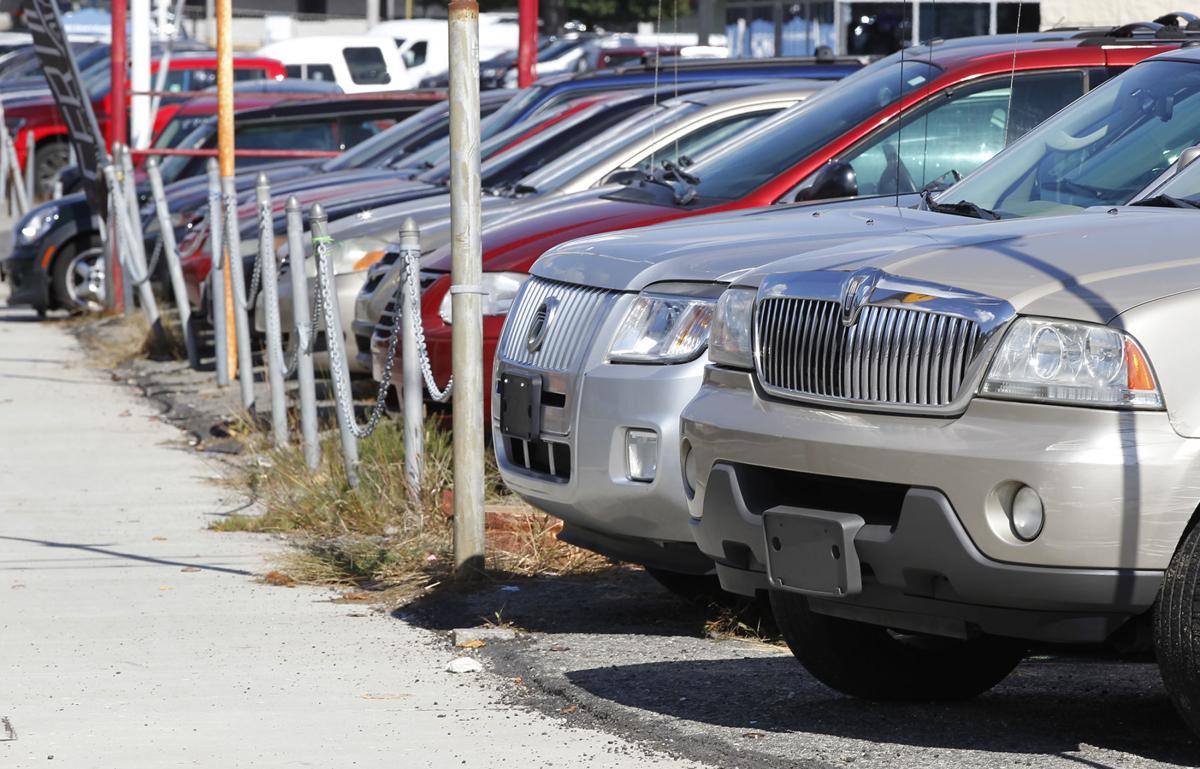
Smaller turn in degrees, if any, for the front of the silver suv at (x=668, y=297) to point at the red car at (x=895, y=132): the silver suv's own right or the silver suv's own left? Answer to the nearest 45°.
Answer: approximately 135° to the silver suv's own right

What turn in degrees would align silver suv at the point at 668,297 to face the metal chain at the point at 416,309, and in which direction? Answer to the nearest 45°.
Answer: approximately 90° to its right

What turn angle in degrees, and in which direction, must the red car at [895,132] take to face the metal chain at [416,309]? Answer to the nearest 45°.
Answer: approximately 45° to its right

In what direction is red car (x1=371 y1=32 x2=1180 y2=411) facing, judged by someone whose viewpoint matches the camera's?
facing the viewer and to the left of the viewer

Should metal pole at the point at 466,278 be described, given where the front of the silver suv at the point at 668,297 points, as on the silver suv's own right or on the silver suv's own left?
on the silver suv's own right

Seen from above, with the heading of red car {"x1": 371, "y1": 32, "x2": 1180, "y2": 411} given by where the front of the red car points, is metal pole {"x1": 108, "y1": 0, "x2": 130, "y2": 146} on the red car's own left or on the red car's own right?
on the red car's own right

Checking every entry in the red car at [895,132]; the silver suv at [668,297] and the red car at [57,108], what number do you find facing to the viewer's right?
0

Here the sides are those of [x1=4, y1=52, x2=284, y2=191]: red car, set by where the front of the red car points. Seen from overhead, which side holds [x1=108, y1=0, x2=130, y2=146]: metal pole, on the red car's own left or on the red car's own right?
on the red car's own left

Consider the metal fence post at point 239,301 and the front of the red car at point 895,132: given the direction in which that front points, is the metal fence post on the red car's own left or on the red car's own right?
on the red car's own right

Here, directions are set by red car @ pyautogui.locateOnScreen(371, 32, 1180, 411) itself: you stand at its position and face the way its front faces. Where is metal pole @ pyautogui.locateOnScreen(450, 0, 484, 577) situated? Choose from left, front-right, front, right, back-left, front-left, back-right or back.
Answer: front

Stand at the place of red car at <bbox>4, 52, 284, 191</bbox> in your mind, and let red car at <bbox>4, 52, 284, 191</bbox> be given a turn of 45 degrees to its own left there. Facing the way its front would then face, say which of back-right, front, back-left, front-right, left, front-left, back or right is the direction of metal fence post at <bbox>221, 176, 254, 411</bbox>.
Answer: front

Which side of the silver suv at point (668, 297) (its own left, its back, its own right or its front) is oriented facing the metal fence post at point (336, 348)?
right

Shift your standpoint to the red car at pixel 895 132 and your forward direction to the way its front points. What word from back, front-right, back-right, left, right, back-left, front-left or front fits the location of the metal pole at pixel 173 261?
right
